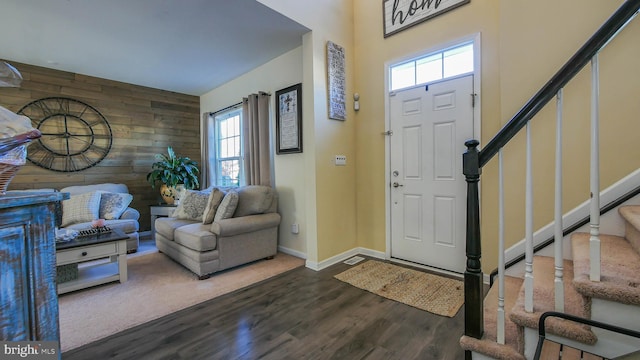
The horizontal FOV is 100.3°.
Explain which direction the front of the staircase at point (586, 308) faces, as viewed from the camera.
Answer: facing to the left of the viewer

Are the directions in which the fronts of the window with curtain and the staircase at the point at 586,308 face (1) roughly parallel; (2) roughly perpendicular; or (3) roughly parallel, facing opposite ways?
roughly perpendicular

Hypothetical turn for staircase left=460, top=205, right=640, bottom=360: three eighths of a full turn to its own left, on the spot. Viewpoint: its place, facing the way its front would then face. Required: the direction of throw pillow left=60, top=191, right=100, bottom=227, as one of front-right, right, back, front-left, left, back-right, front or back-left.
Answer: back-right

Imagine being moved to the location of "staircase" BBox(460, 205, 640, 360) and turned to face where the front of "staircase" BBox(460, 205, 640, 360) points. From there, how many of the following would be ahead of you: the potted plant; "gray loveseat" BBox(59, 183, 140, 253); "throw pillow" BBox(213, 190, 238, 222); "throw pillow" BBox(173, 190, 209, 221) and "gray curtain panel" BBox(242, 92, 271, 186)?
5

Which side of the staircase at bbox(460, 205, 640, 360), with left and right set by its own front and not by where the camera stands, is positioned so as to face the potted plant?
front

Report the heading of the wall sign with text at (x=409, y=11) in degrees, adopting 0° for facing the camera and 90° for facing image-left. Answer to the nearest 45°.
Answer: approximately 45°

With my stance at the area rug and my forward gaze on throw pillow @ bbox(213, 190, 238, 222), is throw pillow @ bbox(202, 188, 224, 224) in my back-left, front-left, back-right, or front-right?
front-left

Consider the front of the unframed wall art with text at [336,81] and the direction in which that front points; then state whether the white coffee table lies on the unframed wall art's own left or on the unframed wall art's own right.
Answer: on the unframed wall art's own right

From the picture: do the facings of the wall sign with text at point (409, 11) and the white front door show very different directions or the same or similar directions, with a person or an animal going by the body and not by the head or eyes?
same or similar directions

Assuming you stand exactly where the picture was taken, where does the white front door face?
facing the viewer and to the left of the viewer

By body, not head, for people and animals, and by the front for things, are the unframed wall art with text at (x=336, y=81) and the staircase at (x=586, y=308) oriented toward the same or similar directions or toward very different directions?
very different directions

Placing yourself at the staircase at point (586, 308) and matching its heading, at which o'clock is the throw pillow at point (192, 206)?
The throw pillow is roughly at 12 o'clock from the staircase.

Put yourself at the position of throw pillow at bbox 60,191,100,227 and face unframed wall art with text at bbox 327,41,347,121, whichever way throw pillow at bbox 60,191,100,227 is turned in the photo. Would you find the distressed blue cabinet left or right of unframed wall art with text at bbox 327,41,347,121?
right

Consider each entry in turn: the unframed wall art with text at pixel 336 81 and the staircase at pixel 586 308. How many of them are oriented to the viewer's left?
1

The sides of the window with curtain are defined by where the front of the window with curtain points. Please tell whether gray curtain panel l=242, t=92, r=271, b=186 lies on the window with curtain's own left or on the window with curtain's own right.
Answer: on the window with curtain's own left

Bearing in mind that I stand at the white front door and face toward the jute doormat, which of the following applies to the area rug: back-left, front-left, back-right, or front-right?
front-right
